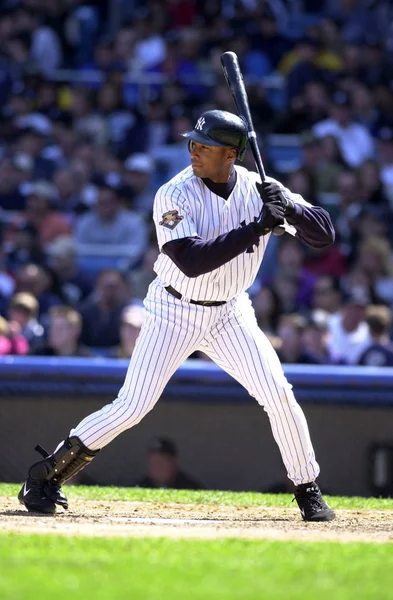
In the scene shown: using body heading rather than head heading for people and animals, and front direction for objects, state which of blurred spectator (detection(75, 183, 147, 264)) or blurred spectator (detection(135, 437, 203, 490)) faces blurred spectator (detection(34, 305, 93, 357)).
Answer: blurred spectator (detection(75, 183, 147, 264))

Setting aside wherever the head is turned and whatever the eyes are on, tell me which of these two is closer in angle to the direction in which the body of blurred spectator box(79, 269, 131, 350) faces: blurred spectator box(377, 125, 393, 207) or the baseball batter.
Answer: the baseball batter

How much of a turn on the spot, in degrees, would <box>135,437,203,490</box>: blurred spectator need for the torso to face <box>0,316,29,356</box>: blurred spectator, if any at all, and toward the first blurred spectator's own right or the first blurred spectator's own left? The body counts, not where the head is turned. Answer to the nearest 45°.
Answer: approximately 135° to the first blurred spectator's own right

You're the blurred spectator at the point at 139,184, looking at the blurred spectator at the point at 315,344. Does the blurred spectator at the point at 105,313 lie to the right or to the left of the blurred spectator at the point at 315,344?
right

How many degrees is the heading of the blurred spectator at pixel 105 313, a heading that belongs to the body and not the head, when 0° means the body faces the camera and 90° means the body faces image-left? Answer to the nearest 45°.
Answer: approximately 0°

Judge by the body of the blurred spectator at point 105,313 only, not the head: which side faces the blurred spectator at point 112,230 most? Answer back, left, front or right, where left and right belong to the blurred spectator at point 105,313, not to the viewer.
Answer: back

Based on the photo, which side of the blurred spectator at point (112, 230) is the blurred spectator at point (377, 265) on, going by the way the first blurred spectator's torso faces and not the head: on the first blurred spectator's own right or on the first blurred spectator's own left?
on the first blurred spectator's own left

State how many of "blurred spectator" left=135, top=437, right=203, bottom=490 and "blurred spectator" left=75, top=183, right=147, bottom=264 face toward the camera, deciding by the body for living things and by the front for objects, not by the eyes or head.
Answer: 2

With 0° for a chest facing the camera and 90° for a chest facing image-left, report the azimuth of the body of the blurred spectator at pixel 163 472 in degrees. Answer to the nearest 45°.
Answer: approximately 0°

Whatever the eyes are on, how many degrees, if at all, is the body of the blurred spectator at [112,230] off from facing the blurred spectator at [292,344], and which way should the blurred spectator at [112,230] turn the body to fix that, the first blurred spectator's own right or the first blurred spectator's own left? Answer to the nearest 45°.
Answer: approximately 45° to the first blurred spectator's own left
